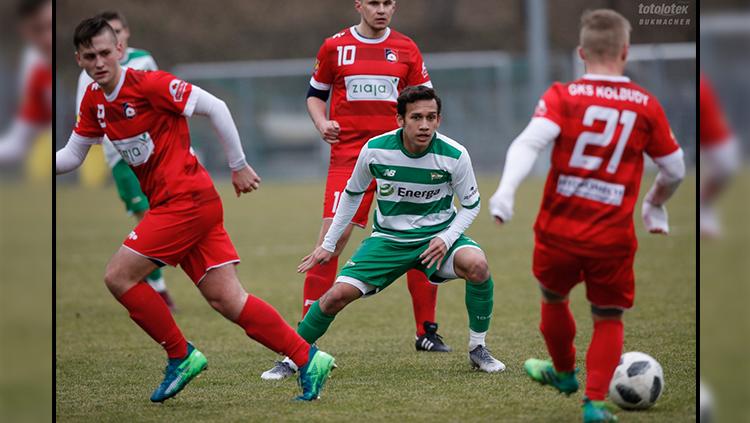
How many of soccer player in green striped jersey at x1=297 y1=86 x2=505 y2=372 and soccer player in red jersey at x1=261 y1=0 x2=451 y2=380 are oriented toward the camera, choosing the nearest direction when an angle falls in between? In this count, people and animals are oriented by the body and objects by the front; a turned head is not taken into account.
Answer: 2

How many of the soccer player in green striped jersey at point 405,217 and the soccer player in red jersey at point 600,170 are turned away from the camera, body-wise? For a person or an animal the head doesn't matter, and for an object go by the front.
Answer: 1

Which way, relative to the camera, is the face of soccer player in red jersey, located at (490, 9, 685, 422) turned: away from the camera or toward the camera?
away from the camera

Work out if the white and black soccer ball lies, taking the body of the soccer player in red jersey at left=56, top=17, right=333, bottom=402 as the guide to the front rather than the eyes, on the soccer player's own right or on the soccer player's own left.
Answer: on the soccer player's own left

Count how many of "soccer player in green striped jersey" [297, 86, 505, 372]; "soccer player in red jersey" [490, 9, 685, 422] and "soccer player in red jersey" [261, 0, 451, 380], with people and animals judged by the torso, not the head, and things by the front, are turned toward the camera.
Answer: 2

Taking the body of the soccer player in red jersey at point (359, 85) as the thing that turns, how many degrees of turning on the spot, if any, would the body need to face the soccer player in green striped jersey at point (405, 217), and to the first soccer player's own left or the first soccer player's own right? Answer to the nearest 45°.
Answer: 0° — they already face them

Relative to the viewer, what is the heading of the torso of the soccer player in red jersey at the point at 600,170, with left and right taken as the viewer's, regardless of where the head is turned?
facing away from the viewer

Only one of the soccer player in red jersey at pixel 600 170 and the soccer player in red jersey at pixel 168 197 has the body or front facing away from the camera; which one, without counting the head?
the soccer player in red jersey at pixel 600 170

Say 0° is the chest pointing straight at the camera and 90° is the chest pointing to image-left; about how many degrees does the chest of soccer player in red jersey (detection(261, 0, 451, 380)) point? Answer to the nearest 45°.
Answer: approximately 0°

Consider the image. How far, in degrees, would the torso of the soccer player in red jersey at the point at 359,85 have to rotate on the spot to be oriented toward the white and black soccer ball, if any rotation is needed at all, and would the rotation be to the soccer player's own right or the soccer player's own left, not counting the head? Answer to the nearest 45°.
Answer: approximately 45° to the soccer player's own left
